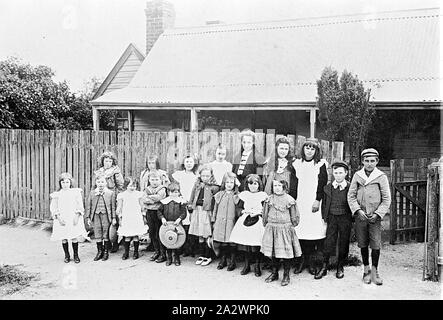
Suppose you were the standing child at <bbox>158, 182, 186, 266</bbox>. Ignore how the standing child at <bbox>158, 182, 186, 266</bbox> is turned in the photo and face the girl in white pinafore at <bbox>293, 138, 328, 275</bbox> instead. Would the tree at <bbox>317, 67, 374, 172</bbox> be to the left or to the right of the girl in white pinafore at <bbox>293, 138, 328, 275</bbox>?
left

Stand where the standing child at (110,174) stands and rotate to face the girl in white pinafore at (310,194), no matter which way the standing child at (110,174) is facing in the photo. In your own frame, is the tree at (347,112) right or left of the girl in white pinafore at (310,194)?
left

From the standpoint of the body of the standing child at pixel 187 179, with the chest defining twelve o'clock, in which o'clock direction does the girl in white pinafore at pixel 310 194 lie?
The girl in white pinafore is roughly at 10 o'clock from the standing child.

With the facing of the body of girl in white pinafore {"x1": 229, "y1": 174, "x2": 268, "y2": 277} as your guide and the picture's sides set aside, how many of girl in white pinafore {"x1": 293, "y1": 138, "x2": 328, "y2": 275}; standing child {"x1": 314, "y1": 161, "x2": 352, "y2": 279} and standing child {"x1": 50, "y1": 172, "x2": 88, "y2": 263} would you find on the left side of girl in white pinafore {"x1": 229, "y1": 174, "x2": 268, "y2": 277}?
2

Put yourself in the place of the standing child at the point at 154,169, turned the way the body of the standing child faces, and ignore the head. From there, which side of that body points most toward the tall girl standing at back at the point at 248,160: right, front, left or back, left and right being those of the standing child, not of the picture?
left

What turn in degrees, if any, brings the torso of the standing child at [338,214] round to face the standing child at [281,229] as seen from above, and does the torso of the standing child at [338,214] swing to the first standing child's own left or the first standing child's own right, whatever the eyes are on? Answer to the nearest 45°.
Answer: approximately 90° to the first standing child's own right

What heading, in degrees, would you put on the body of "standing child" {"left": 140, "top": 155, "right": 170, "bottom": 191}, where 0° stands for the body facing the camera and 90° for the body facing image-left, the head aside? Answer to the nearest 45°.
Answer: approximately 0°

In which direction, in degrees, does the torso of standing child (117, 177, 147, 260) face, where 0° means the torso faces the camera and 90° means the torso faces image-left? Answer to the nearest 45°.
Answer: approximately 0°

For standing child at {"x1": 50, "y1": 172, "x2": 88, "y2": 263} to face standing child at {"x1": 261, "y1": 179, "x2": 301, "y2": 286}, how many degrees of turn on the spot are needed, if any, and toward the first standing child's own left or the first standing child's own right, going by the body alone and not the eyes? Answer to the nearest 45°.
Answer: approximately 45° to the first standing child's own left
